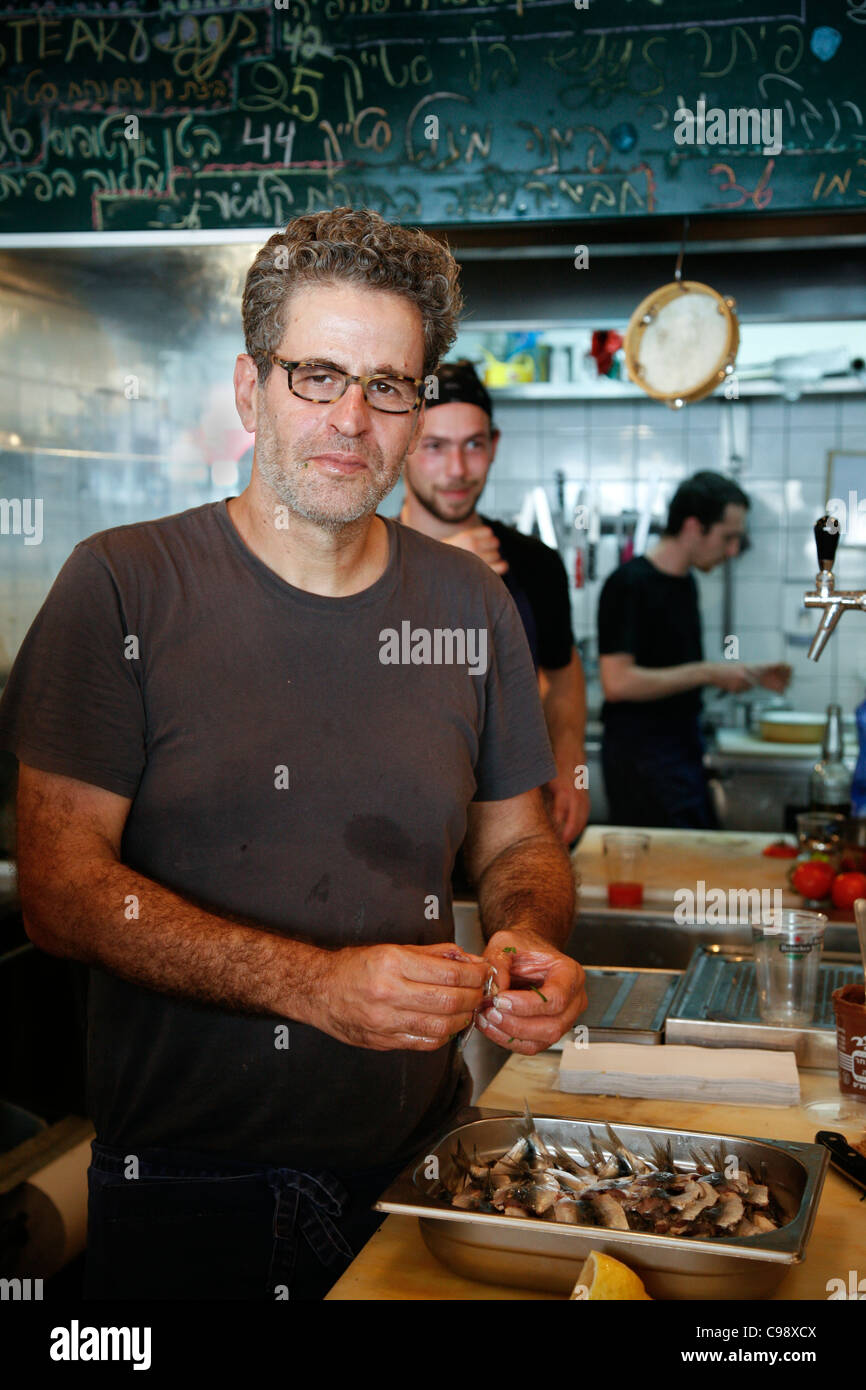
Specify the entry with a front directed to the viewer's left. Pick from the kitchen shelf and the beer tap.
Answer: the beer tap

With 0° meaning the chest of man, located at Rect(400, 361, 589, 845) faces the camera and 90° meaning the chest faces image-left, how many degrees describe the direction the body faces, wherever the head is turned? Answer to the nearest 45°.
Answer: approximately 0°

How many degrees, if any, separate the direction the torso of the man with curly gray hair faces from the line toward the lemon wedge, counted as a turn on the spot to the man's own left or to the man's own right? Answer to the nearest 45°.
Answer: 0° — they already face it

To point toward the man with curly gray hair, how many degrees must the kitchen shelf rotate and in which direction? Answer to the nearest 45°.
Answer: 0° — it already faces them

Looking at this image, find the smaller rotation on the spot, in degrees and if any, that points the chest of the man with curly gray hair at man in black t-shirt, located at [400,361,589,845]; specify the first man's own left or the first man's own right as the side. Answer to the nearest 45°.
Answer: approximately 135° to the first man's own left

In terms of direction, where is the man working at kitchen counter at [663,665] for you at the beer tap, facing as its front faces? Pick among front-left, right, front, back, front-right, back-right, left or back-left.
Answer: right

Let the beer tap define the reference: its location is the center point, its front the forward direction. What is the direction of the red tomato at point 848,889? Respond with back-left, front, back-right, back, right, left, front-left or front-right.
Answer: right

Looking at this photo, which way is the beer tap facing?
to the viewer's left

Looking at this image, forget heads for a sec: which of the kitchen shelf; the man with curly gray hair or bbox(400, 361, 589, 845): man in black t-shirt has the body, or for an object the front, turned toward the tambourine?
the kitchen shelf

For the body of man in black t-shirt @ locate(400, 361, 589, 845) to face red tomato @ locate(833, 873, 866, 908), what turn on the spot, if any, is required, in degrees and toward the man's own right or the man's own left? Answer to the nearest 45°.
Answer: approximately 45° to the man's own left

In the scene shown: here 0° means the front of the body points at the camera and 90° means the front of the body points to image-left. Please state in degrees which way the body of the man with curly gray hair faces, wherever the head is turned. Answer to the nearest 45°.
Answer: approximately 315°
